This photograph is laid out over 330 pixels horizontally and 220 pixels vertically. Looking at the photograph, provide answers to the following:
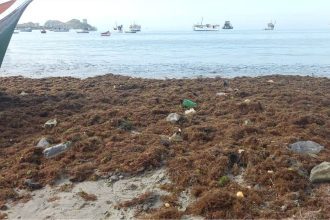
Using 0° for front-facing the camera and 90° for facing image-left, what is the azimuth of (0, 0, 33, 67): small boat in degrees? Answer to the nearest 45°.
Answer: approximately 270°

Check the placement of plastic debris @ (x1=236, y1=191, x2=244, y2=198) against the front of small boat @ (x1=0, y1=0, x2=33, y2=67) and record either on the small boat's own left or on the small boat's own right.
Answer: on the small boat's own right

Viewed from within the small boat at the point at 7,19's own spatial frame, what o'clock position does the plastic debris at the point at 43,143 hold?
The plastic debris is roughly at 3 o'clock from the small boat.

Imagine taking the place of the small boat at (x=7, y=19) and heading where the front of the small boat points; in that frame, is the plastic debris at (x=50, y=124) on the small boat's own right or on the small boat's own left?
on the small boat's own right

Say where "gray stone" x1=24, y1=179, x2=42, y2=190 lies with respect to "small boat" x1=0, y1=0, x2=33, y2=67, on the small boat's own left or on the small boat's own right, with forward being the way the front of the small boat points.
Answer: on the small boat's own right

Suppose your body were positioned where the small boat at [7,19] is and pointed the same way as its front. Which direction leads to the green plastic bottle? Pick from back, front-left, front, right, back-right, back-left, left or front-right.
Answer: front-right

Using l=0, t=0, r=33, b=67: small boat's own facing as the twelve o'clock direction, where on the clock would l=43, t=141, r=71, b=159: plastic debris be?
The plastic debris is roughly at 3 o'clock from the small boat.

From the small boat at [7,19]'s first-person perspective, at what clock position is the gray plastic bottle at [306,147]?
The gray plastic bottle is roughly at 2 o'clock from the small boat.

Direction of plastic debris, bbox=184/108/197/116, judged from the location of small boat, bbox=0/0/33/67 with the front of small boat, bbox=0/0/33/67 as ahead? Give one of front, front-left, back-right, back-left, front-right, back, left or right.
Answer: front-right
